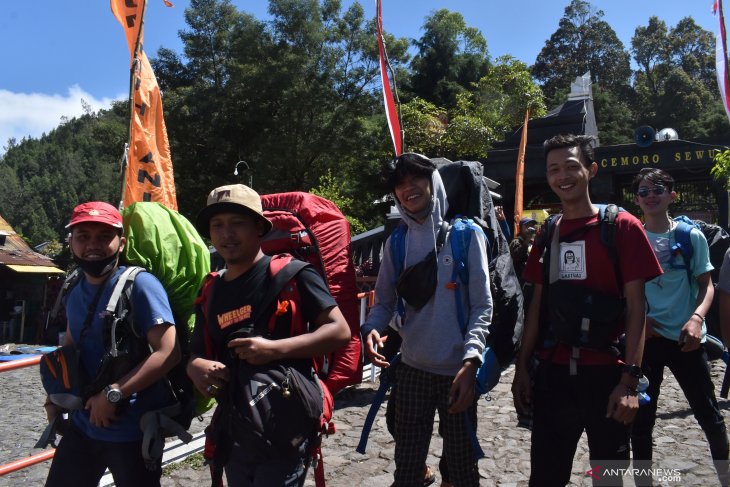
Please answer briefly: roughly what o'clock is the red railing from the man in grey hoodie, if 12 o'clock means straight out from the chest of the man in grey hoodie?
The red railing is roughly at 2 o'clock from the man in grey hoodie.

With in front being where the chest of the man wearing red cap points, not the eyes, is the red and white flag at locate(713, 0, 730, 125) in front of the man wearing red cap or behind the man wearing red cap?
behind

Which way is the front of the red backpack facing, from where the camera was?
facing away from the viewer and to the right of the viewer

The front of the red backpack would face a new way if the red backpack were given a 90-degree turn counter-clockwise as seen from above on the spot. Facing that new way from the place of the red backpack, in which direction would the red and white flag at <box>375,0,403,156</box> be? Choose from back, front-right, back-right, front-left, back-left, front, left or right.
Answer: front-right

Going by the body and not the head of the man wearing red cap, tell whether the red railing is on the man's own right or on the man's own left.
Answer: on the man's own right

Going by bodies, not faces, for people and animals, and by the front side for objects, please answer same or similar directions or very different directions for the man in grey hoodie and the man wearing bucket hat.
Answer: same or similar directions

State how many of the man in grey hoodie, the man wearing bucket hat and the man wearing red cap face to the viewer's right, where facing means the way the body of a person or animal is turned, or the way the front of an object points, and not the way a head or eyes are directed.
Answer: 0

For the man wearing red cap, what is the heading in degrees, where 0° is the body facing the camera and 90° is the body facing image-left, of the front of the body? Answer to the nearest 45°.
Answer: approximately 45°

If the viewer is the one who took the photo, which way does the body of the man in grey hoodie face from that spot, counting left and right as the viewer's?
facing the viewer and to the left of the viewer

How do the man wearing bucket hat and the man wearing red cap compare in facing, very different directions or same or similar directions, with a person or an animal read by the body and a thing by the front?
same or similar directions

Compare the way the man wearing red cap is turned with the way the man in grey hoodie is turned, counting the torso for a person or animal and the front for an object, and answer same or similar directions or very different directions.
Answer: same or similar directions

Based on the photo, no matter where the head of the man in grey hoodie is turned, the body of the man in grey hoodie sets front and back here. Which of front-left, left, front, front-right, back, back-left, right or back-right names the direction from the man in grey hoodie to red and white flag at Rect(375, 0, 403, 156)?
back-right

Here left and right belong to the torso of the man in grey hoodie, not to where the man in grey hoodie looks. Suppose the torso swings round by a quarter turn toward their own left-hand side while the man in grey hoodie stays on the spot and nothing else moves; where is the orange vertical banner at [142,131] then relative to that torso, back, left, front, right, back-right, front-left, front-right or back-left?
back

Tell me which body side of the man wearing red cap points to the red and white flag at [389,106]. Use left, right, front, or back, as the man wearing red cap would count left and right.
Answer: back

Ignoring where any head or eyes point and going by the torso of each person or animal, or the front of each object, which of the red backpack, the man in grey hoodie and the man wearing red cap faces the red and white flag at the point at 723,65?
the red backpack
